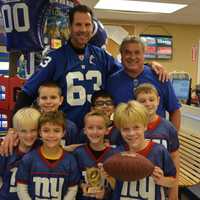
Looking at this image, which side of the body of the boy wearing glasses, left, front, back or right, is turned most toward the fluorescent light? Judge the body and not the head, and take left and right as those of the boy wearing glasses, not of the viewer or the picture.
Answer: back

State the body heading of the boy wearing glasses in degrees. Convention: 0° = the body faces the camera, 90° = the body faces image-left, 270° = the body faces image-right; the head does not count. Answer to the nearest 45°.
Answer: approximately 0°

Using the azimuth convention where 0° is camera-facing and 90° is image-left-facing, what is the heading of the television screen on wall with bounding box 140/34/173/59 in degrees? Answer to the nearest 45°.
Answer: approximately 0°

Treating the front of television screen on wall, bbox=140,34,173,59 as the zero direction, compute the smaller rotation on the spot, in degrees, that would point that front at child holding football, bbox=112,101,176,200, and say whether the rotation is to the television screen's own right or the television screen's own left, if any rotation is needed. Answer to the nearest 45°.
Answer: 0° — it already faces them
